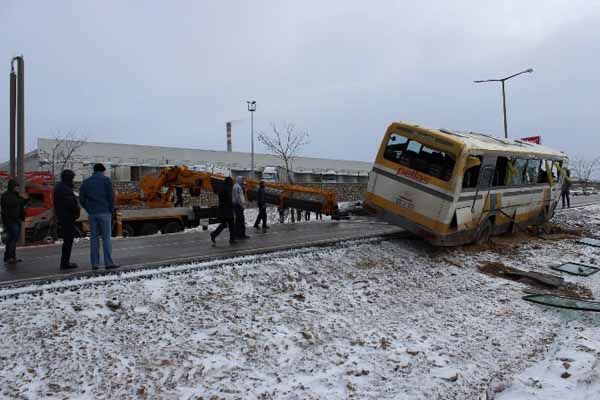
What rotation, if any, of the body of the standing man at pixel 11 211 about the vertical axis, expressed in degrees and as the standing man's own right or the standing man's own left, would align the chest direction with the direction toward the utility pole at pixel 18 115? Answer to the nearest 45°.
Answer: approximately 135° to the standing man's own left

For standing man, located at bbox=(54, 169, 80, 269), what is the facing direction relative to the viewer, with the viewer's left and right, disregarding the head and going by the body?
facing to the right of the viewer
